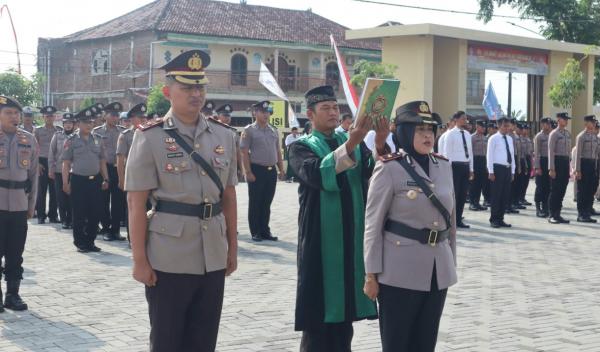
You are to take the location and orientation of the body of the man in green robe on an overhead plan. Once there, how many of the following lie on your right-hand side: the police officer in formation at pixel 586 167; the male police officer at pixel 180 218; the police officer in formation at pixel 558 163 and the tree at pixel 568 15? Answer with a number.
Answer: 1

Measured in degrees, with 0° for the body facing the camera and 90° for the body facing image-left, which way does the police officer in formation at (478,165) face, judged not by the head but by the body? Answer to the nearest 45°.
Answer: approximately 315°

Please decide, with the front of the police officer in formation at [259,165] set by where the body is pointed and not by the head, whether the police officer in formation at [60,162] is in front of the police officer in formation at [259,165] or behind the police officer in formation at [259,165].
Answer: behind

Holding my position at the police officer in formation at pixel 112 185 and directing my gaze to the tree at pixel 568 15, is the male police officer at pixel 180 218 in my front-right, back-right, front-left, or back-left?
back-right

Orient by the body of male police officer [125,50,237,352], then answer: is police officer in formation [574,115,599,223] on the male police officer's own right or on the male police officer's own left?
on the male police officer's own left

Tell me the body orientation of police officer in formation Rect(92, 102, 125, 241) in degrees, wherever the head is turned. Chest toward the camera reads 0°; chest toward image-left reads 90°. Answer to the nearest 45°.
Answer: approximately 315°

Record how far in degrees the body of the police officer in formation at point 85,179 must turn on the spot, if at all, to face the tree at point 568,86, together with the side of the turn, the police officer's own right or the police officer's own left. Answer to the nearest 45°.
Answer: approximately 90° to the police officer's own left

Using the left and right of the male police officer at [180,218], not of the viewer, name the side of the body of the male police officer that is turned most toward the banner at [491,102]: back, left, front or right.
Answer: left

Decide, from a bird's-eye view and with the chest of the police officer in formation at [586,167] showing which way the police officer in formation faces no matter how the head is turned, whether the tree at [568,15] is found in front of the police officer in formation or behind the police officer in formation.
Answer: behind

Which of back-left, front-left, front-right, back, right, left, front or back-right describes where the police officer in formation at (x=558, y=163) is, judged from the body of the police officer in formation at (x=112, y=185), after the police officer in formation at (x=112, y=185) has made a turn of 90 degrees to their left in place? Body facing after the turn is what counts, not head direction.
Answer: front-right

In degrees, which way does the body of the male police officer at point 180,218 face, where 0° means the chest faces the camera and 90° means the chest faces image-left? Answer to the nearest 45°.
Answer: approximately 315°
